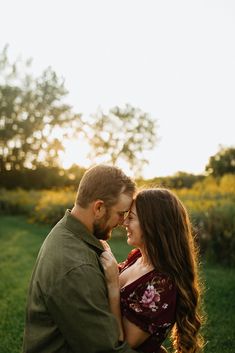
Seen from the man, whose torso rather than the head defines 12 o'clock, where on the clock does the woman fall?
The woman is roughly at 11 o'clock from the man.

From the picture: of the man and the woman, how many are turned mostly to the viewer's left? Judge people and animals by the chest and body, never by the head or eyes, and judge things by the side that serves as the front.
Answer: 1

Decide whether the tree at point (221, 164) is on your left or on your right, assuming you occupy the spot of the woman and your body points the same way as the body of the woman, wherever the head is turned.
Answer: on your right

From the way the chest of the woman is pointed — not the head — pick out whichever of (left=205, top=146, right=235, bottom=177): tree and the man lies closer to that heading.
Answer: the man

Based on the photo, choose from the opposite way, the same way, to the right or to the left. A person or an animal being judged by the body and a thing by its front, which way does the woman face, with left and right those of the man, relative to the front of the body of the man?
the opposite way

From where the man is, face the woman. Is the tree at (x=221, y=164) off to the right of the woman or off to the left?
left

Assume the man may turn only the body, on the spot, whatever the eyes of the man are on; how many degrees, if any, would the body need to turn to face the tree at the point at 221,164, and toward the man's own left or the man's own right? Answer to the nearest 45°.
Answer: approximately 90° to the man's own left

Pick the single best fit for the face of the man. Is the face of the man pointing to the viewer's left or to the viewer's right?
to the viewer's right

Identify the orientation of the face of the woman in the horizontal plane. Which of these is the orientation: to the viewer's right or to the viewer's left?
to the viewer's left

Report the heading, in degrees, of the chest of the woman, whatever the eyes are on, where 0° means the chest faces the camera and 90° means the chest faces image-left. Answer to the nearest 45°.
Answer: approximately 90°

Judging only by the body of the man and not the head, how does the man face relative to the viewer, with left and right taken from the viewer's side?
facing to the right of the viewer
